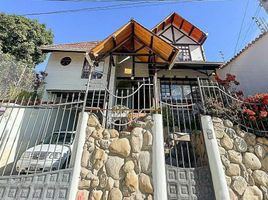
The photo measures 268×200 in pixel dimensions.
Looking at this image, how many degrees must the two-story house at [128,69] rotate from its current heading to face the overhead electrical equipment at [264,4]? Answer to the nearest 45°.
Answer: approximately 90° to its left

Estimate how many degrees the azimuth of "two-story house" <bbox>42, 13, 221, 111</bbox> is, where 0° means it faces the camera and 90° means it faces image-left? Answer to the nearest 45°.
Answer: approximately 0°

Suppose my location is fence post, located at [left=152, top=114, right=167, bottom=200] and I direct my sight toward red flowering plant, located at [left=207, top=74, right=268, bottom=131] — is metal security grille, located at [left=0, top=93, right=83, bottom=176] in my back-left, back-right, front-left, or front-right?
back-left

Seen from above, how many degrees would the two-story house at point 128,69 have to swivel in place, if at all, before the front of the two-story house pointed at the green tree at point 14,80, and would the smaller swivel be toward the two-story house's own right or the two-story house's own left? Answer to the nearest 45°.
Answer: approximately 90° to the two-story house's own right

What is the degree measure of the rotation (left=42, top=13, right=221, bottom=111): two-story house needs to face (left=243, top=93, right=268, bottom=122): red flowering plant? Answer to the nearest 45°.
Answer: approximately 45° to its left

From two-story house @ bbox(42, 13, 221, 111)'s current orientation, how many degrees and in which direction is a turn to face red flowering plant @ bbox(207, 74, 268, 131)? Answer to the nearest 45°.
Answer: approximately 45° to its left

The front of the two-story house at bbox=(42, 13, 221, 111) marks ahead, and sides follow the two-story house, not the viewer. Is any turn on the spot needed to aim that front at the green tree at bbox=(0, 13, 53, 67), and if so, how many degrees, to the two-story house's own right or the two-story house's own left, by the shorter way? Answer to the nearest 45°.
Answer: approximately 90° to the two-story house's own right
